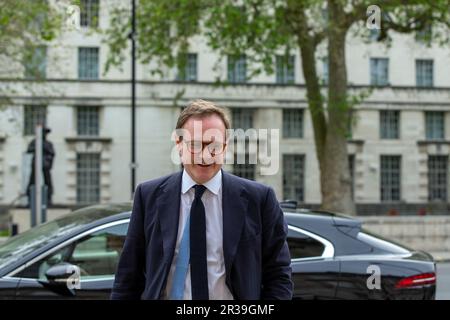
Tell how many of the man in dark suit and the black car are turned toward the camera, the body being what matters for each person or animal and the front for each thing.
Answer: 1

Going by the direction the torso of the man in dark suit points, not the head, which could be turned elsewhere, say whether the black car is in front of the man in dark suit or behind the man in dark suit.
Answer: behind

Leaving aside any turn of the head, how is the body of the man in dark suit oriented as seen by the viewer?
toward the camera

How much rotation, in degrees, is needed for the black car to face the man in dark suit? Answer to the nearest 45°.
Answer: approximately 90° to its left

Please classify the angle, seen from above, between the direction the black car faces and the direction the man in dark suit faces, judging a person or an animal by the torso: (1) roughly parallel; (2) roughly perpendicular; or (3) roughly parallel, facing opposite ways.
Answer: roughly perpendicular

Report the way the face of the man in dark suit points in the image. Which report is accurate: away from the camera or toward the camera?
toward the camera

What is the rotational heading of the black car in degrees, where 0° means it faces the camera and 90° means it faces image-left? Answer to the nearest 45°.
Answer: approximately 90°
